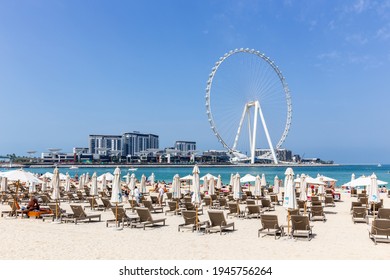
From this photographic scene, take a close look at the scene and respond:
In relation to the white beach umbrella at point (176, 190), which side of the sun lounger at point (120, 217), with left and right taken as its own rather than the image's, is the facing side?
front

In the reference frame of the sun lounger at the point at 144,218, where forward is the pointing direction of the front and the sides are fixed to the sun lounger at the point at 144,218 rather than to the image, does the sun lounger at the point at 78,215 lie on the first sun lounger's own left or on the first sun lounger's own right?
on the first sun lounger's own left

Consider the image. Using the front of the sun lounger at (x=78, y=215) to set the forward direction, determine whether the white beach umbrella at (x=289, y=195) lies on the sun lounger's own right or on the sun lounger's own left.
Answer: on the sun lounger's own right

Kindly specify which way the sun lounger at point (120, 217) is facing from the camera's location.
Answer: facing away from the viewer and to the right of the viewer

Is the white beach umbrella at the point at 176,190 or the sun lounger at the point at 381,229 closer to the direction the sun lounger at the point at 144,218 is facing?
the white beach umbrella

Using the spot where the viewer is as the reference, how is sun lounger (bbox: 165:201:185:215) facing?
facing away from the viewer and to the right of the viewer

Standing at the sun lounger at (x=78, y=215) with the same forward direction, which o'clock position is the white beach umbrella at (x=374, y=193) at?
The white beach umbrella is roughly at 2 o'clock from the sun lounger.

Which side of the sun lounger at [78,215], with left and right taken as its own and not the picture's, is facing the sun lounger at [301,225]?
right

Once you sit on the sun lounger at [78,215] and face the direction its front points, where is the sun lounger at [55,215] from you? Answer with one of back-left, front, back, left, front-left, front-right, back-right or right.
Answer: left

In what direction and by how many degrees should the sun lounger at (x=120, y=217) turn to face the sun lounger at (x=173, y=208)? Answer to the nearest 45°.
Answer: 0° — it already faces it

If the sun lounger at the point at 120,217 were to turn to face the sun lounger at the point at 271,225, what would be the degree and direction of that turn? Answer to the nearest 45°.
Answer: approximately 90° to its right

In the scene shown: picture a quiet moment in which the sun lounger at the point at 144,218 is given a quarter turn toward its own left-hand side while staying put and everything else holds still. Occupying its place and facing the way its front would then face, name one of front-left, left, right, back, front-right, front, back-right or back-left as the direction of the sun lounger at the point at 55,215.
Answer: front

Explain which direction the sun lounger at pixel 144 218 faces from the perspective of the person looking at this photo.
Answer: facing away from the viewer and to the right of the viewer
